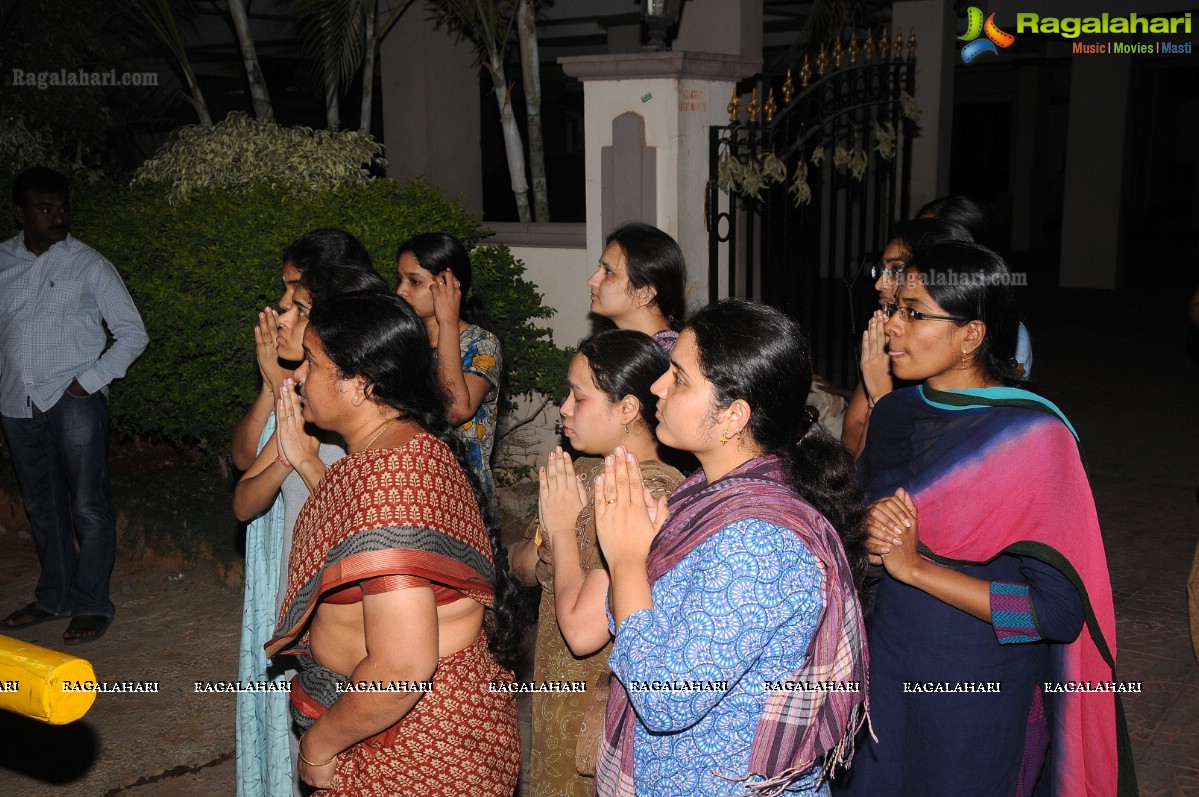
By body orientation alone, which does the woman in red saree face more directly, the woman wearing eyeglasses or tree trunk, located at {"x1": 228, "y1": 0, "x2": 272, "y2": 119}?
the tree trunk

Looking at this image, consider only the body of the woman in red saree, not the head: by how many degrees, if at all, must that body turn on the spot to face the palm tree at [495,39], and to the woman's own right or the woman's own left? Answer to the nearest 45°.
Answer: approximately 90° to the woman's own right

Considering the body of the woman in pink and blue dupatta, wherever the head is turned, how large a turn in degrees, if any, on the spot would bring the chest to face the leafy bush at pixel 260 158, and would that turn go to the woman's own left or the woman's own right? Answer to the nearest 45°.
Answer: approximately 90° to the woman's own right

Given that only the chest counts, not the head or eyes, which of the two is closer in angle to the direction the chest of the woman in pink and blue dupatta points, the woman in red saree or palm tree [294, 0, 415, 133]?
the woman in red saree

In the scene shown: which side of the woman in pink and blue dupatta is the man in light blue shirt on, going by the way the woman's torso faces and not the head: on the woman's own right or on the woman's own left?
on the woman's own right

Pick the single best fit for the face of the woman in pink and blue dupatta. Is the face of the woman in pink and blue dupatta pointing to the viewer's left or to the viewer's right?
to the viewer's left

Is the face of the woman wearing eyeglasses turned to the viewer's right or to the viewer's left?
to the viewer's left

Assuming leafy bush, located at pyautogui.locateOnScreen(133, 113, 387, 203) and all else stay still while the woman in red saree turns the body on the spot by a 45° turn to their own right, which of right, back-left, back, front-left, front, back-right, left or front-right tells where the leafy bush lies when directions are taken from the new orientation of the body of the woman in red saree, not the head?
front-right

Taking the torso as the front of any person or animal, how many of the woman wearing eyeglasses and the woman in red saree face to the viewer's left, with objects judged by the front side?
2

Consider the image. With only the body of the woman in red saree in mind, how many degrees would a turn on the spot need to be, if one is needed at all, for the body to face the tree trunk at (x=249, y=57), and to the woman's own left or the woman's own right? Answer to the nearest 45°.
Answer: approximately 90° to the woman's own right

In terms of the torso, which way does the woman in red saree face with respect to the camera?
to the viewer's left
